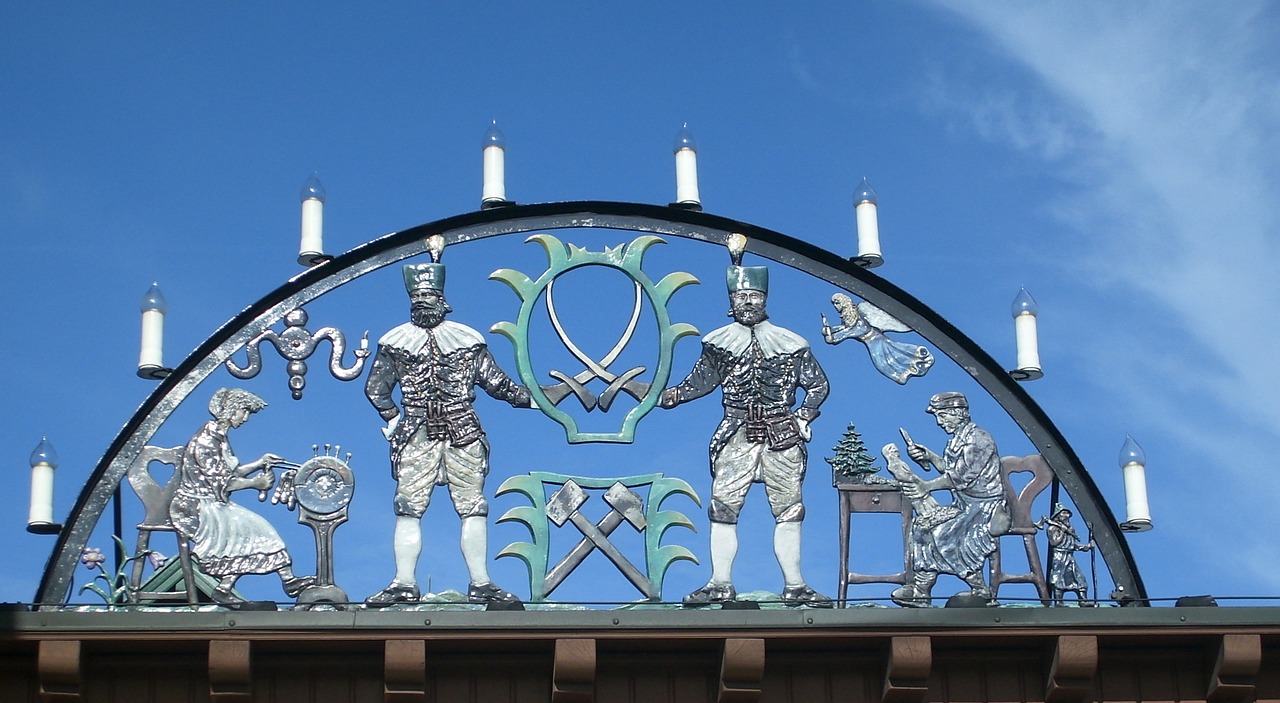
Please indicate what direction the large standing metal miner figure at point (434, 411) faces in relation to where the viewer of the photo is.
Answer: facing the viewer

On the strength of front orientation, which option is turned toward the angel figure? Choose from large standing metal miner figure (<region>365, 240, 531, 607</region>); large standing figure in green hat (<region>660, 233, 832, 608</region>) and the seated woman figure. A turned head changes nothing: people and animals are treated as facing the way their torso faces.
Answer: the seated woman figure

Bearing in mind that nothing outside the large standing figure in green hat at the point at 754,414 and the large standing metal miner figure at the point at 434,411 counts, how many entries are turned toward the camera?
2

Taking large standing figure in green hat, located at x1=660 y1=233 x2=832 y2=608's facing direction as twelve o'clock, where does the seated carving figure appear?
The seated carving figure is roughly at 9 o'clock from the large standing figure in green hat.

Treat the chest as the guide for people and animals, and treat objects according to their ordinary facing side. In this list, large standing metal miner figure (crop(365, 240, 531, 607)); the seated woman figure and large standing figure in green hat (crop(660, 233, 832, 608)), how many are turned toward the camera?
2

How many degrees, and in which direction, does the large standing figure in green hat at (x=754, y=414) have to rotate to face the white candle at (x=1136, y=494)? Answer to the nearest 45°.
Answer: approximately 90° to its left

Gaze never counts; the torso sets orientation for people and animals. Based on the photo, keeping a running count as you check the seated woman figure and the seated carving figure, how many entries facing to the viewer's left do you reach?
1

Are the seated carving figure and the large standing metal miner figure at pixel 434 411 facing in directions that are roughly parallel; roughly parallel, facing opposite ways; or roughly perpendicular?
roughly perpendicular

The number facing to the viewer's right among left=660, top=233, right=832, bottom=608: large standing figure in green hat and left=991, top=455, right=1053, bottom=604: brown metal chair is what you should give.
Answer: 0

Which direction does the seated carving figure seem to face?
to the viewer's left

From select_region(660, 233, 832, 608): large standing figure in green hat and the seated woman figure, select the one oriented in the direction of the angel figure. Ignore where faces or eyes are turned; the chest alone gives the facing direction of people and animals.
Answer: the seated woman figure

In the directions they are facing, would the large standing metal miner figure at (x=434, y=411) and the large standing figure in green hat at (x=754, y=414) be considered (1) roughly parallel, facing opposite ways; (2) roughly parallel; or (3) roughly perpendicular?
roughly parallel

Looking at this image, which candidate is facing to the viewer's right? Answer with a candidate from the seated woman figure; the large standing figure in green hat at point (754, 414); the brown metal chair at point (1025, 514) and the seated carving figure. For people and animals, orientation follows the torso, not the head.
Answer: the seated woman figure

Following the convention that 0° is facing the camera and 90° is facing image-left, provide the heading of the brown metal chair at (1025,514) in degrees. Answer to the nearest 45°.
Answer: approximately 135°

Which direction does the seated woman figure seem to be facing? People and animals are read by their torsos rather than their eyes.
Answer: to the viewer's right

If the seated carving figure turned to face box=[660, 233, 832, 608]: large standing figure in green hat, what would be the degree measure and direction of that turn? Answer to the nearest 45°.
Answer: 0° — it already faces it

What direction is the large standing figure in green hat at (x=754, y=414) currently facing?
toward the camera

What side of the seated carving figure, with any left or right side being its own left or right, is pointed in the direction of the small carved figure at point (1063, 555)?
back

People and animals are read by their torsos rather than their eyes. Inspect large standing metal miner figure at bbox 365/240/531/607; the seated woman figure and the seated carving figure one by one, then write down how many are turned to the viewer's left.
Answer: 1
